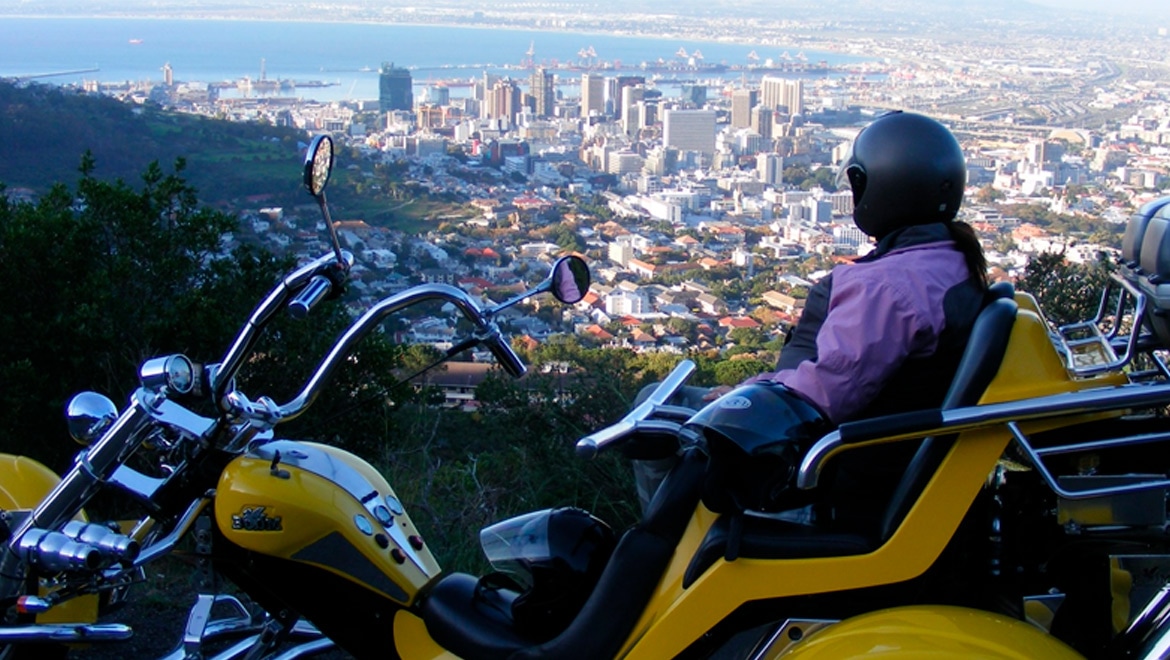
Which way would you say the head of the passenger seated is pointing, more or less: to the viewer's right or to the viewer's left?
to the viewer's left

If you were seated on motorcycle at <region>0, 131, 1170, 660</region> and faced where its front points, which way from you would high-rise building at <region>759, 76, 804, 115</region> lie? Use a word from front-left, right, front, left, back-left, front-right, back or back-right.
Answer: right

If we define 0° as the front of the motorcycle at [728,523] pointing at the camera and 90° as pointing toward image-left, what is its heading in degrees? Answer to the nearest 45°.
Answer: approximately 90°

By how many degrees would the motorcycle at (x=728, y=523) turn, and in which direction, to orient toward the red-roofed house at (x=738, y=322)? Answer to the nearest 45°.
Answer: approximately 90° to its right

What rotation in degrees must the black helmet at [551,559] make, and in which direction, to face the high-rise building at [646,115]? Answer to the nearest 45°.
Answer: approximately 90° to its right

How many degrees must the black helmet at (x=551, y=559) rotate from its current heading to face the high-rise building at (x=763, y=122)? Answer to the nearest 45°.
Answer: approximately 90° to its right

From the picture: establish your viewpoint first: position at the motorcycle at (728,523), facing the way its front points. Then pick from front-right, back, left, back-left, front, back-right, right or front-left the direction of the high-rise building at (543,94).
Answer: right

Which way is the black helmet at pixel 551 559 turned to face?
to the viewer's left

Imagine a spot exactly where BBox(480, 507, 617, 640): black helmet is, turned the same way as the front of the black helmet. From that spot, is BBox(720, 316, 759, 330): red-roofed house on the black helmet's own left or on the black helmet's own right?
on the black helmet's own right

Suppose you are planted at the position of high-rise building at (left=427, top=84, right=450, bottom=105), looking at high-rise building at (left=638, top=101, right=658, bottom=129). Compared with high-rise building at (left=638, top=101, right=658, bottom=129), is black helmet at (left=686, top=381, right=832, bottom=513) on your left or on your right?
right

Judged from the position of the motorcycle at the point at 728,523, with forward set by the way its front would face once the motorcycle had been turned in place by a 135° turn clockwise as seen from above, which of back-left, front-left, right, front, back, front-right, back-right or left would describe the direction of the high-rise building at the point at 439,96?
front-left

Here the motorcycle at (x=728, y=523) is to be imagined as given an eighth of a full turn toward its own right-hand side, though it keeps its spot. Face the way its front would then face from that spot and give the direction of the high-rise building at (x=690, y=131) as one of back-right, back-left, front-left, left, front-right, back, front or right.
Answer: front-right

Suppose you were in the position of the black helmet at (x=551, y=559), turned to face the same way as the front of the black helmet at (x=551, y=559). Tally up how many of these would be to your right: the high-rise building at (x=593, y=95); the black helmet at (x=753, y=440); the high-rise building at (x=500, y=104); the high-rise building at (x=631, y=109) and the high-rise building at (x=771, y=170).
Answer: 4

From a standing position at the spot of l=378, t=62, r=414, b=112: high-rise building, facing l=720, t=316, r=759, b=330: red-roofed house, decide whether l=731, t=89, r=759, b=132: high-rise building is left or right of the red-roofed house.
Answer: left
